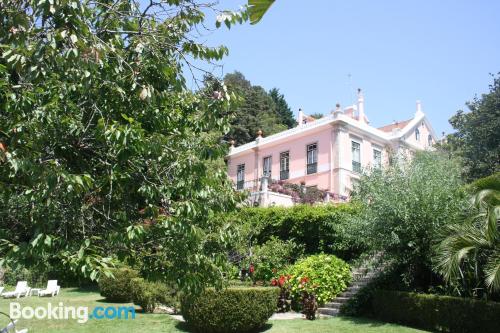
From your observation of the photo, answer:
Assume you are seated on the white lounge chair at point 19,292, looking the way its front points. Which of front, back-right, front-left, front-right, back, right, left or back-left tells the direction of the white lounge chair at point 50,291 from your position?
back

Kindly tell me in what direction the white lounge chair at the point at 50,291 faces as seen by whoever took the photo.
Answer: facing to the left of the viewer

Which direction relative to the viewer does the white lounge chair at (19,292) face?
to the viewer's left

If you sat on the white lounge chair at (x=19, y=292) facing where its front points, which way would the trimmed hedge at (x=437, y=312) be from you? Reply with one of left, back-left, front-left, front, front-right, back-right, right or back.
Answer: back-left

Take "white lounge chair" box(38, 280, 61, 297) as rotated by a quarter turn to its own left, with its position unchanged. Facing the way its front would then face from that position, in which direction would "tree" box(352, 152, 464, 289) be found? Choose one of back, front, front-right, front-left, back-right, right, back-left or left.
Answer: front-left

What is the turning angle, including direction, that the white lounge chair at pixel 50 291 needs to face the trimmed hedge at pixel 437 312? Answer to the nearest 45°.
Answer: approximately 135° to its left

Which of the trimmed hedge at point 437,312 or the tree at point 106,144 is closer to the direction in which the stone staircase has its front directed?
the tree

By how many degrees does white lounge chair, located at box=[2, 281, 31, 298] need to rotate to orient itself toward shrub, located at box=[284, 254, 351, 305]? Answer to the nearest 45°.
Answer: approximately 135° to its left

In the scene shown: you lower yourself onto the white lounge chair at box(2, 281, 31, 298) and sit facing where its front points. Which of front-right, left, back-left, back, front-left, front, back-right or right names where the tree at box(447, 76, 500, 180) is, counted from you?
back

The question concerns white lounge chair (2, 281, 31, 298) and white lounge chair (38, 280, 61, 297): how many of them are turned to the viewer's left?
2
